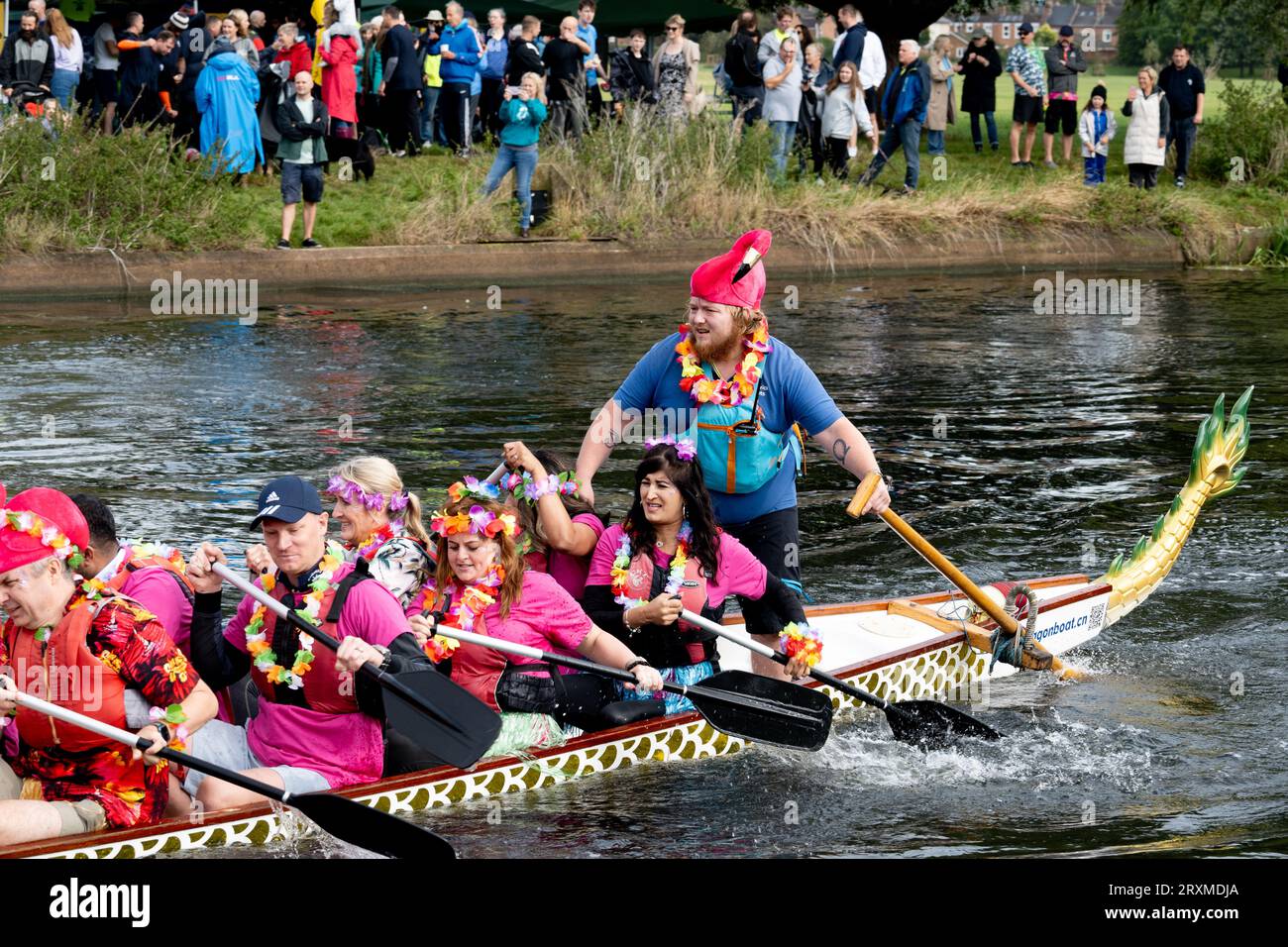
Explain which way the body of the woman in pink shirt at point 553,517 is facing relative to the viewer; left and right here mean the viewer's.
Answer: facing to the left of the viewer

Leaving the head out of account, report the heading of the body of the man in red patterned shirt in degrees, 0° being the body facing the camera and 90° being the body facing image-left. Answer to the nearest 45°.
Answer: approximately 45°

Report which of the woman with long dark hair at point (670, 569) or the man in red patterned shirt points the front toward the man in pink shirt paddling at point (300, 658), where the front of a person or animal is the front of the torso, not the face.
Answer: the woman with long dark hair

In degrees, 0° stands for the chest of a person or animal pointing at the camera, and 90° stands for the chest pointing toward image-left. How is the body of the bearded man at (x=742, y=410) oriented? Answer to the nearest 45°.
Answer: approximately 45°

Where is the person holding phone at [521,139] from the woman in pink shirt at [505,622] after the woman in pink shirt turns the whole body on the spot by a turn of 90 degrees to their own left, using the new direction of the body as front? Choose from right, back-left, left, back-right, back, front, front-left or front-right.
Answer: back-left

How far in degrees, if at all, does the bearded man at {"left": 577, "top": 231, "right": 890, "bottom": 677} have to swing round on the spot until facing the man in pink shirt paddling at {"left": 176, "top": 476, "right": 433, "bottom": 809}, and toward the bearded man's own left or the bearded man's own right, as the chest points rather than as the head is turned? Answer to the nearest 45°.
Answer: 0° — they already face them

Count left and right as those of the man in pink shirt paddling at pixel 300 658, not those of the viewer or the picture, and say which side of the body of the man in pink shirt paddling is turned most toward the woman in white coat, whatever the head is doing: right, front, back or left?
back
